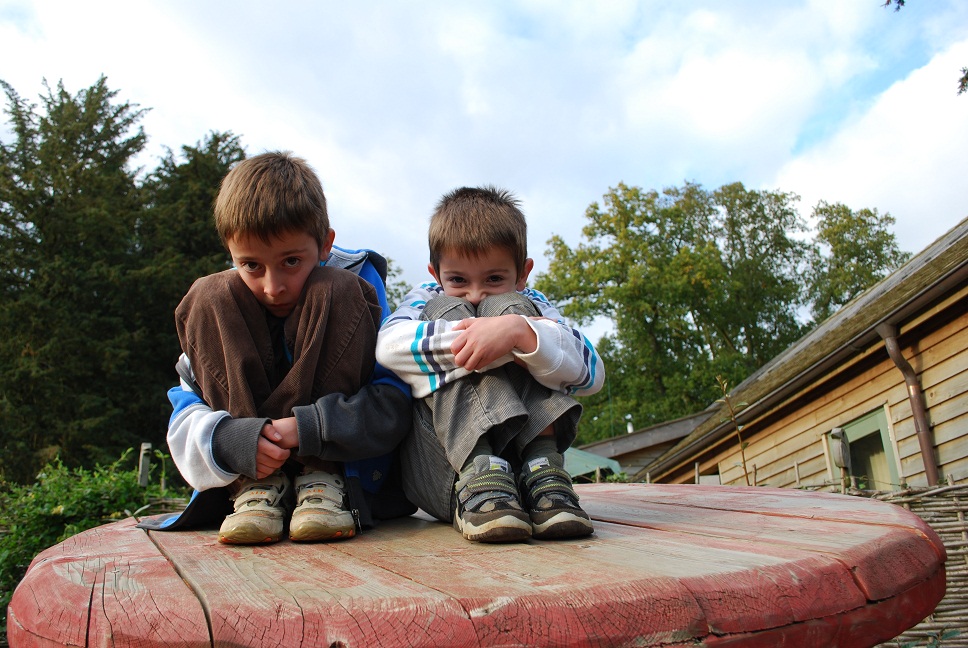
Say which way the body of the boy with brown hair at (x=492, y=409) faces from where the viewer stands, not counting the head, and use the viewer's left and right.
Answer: facing the viewer

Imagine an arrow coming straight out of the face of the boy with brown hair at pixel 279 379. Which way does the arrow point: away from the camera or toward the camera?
toward the camera

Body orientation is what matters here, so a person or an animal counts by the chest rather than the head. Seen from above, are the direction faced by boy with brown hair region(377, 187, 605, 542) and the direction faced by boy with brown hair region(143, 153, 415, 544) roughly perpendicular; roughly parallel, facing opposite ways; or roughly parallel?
roughly parallel

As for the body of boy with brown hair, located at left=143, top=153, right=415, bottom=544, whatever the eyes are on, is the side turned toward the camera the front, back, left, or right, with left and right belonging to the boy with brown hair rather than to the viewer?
front

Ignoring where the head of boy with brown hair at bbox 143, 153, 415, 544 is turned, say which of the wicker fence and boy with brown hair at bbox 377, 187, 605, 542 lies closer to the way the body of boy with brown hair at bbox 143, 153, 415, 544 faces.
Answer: the boy with brown hair

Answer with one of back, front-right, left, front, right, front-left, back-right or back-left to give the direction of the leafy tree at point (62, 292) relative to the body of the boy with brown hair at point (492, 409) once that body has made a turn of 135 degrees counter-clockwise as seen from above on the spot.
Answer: left

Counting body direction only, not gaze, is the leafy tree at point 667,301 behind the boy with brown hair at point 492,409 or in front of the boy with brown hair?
behind

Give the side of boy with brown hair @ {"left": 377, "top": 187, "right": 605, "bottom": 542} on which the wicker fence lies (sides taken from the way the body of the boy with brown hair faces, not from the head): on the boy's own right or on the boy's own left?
on the boy's own left

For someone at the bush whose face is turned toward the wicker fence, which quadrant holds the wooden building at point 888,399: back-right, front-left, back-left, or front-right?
front-left

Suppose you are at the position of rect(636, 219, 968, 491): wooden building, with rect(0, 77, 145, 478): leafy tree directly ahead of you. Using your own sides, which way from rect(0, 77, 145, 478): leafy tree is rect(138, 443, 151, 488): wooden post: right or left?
left

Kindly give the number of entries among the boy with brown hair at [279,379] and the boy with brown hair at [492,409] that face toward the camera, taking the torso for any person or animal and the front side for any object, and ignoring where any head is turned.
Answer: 2
